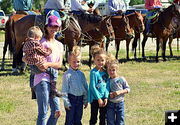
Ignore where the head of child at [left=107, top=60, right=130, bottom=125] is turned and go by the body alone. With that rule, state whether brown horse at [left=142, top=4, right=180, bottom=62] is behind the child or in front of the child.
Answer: behind

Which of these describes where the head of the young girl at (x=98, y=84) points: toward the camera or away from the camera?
toward the camera

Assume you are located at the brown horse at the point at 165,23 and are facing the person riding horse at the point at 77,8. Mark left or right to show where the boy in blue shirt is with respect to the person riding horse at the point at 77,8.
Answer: left

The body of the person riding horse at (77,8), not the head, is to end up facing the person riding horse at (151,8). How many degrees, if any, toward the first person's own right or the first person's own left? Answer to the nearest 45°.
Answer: approximately 45° to the first person's own left

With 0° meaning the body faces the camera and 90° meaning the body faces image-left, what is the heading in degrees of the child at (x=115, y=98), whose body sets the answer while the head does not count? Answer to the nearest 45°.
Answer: approximately 0°

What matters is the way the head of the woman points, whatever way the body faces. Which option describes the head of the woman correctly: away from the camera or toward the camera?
toward the camera

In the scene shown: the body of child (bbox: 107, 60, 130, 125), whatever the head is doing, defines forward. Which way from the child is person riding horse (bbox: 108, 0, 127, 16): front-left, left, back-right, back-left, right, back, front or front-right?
back
